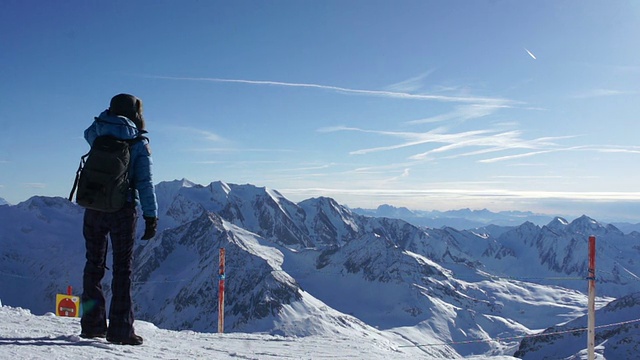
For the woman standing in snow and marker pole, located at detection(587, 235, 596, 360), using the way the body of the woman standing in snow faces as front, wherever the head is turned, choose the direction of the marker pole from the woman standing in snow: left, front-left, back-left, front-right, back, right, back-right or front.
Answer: front-right

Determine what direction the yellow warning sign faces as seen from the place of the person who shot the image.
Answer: facing the viewer

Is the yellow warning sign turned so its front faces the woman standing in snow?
yes

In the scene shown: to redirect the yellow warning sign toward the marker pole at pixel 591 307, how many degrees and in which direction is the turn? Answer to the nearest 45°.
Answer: approximately 45° to its left

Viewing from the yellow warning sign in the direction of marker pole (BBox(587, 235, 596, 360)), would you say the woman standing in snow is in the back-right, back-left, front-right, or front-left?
front-right

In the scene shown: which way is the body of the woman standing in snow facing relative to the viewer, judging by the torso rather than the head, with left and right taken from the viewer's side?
facing away from the viewer and to the right of the viewer

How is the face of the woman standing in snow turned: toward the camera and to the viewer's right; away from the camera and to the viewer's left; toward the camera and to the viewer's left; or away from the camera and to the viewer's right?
away from the camera and to the viewer's right

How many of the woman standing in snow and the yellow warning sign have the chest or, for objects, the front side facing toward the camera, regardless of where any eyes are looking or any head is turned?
1

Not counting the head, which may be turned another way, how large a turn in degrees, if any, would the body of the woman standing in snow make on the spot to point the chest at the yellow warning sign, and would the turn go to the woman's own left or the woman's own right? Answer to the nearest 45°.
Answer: approximately 45° to the woman's own left
